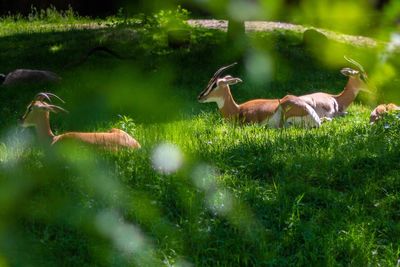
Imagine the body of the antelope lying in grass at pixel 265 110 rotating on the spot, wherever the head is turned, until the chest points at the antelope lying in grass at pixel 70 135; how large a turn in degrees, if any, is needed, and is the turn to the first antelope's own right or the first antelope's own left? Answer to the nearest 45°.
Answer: approximately 45° to the first antelope's own left

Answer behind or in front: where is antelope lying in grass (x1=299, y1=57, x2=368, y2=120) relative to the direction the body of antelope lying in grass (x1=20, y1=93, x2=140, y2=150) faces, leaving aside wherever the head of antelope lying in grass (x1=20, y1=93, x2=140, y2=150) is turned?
behind

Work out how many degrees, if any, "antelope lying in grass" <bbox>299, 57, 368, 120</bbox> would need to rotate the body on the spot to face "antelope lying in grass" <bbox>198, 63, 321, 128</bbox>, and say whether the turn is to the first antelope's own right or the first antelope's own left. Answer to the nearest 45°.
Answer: approximately 135° to the first antelope's own right

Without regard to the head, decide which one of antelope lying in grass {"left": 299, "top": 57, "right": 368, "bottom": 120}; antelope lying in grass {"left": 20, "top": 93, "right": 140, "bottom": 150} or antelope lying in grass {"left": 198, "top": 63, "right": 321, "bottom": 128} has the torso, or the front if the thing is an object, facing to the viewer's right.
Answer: antelope lying in grass {"left": 299, "top": 57, "right": 368, "bottom": 120}

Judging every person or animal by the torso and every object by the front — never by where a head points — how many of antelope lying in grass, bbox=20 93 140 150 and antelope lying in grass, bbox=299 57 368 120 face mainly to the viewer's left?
1

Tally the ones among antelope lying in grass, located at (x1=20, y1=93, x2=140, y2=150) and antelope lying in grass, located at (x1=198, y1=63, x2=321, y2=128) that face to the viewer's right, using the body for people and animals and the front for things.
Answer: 0

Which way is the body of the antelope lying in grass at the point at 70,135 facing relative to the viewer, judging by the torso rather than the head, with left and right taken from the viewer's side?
facing to the left of the viewer

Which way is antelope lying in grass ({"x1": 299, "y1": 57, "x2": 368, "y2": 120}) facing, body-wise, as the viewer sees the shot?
to the viewer's right

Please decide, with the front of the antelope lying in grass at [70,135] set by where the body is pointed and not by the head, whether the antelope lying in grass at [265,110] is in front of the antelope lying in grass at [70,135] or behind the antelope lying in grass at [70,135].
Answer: behind

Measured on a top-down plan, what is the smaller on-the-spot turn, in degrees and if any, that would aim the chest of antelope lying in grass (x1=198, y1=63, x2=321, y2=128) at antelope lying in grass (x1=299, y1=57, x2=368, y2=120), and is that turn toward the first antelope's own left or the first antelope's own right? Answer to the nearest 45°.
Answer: approximately 135° to the first antelope's own right

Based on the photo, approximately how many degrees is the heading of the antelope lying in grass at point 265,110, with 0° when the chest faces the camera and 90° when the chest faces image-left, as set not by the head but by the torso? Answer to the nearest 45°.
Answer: approximately 90°

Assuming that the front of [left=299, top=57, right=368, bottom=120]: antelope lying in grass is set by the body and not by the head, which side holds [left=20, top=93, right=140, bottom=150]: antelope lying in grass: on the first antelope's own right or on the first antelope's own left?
on the first antelope's own right

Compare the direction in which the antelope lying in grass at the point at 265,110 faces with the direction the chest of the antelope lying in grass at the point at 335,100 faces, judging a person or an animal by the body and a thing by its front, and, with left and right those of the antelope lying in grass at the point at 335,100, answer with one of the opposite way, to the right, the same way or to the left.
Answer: the opposite way

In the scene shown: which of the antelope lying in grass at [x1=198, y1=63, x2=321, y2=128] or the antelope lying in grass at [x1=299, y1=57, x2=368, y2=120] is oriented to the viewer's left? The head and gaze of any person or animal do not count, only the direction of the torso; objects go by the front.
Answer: the antelope lying in grass at [x1=198, y1=63, x2=321, y2=128]

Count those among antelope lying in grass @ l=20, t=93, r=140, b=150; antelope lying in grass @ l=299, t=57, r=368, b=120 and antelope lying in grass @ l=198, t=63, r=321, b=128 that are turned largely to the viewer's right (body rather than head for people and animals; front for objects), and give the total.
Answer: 1
